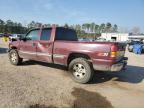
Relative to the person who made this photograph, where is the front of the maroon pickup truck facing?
facing away from the viewer and to the left of the viewer
